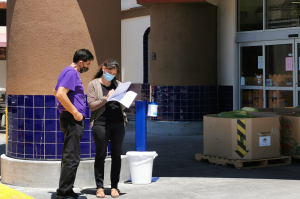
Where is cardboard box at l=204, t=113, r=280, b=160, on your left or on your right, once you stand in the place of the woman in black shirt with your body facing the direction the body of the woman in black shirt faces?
on your left

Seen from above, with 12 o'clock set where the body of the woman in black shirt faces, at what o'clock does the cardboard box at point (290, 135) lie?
The cardboard box is roughly at 8 o'clock from the woman in black shirt.

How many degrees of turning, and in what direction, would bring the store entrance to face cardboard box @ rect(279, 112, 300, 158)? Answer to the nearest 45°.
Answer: approximately 45° to its left

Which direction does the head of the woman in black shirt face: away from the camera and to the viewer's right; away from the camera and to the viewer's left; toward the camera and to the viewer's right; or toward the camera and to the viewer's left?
toward the camera and to the viewer's right

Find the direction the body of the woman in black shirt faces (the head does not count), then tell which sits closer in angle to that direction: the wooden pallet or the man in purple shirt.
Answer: the man in purple shirt

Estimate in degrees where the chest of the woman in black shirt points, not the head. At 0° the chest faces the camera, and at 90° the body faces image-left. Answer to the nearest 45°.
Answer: approximately 0°

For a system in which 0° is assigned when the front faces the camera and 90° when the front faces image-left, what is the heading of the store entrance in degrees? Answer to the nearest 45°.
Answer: approximately 45°

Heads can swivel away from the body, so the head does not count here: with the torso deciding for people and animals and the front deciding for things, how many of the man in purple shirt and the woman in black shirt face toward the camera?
1

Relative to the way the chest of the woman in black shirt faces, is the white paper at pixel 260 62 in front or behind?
behind

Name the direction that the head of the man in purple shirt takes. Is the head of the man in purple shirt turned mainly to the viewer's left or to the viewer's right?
to the viewer's right

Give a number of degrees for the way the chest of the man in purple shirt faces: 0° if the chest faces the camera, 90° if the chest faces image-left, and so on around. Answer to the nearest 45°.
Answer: approximately 270°
